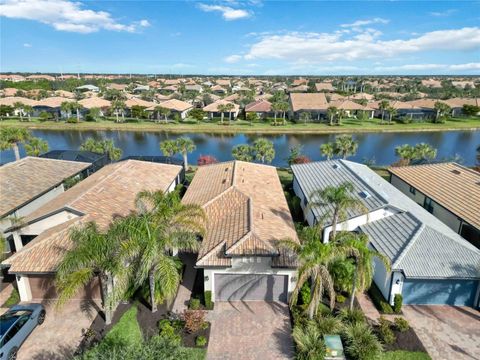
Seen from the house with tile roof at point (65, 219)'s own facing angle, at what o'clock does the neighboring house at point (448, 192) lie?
The neighboring house is roughly at 8 o'clock from the house with tile roof.

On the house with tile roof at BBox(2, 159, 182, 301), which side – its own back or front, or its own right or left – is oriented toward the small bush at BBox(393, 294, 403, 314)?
left

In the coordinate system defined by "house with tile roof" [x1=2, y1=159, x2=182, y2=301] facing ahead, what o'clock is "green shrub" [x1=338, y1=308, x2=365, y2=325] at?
The green shrub is roughly at 9 o'clock from the house with tile roof.

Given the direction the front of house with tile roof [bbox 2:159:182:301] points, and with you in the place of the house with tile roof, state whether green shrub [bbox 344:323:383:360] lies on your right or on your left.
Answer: on your left

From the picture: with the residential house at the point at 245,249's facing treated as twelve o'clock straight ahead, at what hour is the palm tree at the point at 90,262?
The palm tree is roughly at 2 o'clock from the residential house.

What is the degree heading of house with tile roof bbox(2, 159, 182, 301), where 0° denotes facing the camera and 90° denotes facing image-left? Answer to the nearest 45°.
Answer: approximately 45°

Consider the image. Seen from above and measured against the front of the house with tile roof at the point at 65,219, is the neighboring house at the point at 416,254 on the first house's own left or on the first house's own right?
on the first house's own left

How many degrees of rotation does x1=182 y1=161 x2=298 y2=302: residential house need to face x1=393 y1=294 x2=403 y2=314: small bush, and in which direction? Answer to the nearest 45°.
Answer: approximately 90° to its left
